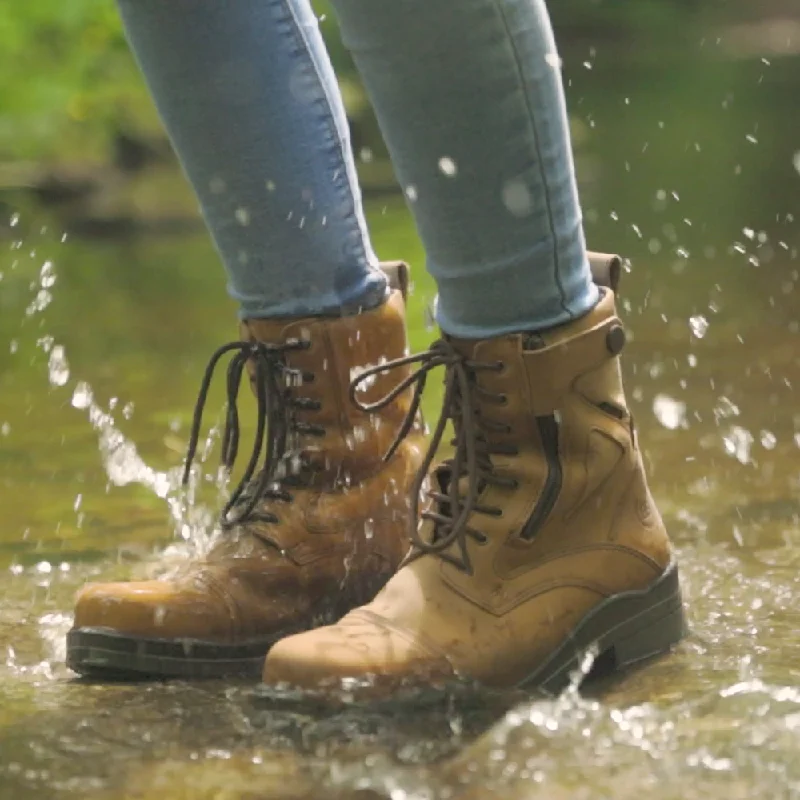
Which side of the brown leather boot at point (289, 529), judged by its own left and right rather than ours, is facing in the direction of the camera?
left

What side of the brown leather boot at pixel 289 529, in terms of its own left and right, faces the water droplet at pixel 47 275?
front

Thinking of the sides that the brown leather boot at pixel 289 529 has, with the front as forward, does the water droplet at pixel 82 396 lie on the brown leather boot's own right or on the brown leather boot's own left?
on the brown leather boot's own right
